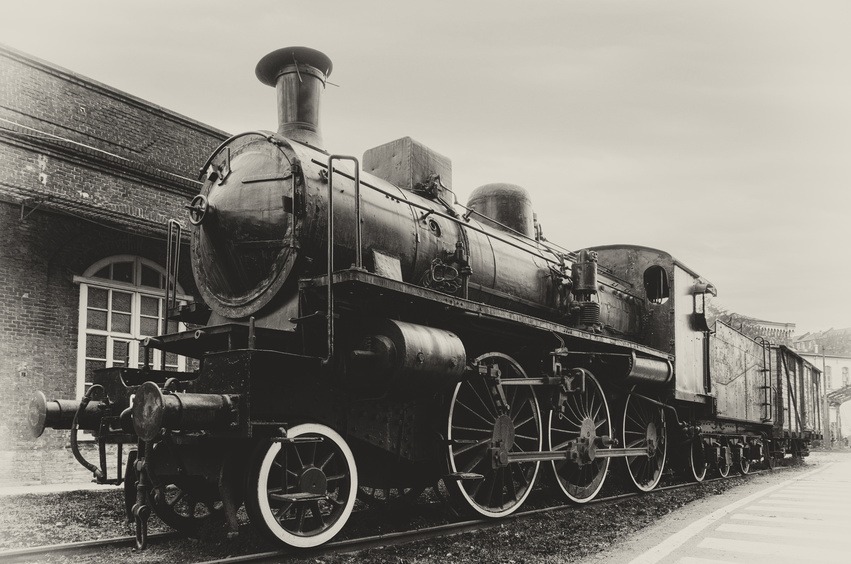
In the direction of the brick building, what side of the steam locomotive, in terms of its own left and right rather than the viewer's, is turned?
right

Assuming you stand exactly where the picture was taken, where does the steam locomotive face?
facing the viewer and to the left of the viewer
